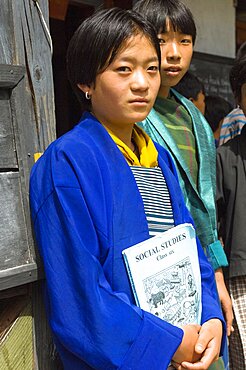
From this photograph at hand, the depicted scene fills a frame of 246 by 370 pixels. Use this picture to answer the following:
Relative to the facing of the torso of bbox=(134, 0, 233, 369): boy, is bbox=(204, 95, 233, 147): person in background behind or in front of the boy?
behind

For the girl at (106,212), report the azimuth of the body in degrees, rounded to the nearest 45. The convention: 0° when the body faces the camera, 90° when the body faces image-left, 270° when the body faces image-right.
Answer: approximately 315°

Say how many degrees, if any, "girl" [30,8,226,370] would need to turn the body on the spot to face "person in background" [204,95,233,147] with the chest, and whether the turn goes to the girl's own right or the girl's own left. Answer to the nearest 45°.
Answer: approximately 135° to the girl's own left

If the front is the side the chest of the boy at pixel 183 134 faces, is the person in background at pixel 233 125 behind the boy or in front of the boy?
behind

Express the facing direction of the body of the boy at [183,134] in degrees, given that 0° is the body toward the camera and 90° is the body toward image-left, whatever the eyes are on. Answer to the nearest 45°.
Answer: approximately 0°
